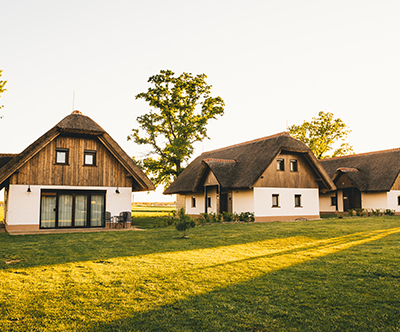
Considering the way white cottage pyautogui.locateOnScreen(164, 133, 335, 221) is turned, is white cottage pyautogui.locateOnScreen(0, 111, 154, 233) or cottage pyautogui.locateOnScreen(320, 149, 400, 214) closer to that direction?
the white cottage

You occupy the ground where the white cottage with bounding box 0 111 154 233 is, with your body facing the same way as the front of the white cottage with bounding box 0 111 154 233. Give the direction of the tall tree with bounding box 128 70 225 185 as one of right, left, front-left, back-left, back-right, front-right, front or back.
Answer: back-left

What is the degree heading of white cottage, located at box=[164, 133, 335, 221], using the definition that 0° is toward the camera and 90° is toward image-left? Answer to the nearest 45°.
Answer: approximately 45°

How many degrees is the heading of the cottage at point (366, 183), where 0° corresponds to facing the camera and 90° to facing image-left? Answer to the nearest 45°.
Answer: approximately 45°

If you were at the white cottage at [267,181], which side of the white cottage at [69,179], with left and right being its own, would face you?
left

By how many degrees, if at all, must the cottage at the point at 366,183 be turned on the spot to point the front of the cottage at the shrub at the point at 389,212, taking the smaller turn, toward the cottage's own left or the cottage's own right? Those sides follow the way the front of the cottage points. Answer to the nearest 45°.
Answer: approximately 90° to the cottage's own left

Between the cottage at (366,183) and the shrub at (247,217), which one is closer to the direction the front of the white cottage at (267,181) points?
the shrub
